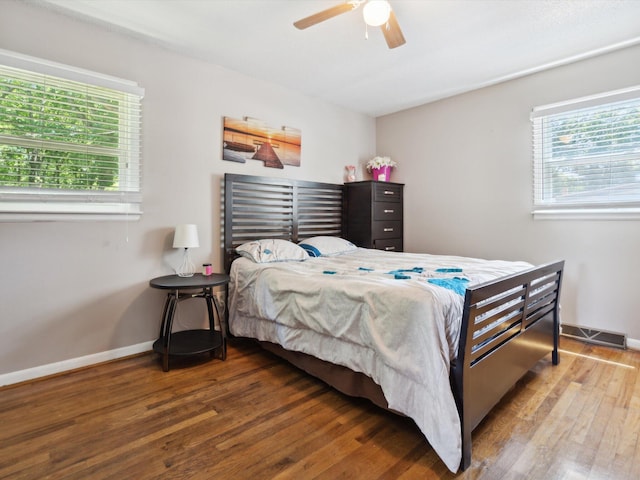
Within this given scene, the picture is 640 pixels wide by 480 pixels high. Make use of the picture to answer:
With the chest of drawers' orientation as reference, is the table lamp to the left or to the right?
on its right

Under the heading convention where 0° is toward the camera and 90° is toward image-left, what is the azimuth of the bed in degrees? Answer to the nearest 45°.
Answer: approximately 315°

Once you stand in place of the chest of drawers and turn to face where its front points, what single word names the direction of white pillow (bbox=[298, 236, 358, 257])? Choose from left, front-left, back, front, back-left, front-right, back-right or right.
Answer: right

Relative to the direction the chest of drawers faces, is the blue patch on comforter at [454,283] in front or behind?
in front

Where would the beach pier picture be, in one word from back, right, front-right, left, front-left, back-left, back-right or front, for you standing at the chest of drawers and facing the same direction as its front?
right

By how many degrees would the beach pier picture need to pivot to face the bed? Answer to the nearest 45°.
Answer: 0° — it already faces it

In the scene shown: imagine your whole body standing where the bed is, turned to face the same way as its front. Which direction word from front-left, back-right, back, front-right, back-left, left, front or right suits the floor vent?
left

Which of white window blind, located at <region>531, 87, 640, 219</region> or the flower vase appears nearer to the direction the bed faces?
the white window blind

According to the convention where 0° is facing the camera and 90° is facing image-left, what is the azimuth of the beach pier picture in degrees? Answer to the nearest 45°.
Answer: approximately 315°

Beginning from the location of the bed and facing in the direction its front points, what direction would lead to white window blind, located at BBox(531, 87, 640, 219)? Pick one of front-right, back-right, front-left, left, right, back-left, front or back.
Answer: left

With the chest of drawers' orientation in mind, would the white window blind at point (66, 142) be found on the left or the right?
on its right
